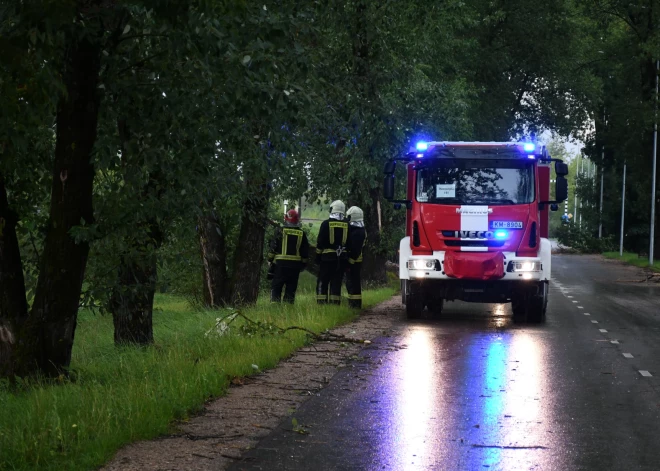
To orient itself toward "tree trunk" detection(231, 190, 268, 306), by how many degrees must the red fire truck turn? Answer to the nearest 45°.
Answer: approximately 135° to its right

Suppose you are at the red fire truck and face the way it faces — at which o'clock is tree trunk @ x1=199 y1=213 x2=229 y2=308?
The tree trunk is roughly at 4 o'clock from the red fire truck.

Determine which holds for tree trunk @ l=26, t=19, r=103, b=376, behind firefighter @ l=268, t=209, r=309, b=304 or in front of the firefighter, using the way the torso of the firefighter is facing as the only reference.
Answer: behind

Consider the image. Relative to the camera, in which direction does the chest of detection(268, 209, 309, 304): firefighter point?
away from the camera

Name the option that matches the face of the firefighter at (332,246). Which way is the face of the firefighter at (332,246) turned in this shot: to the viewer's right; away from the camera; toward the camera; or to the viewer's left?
away from the camera

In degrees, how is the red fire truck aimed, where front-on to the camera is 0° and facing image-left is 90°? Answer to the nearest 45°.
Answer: approximately 0°

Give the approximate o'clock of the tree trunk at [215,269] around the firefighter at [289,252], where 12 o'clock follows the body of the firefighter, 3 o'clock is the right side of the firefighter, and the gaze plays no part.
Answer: The tree trunk is roughly at 9 o'clock from the firefighter.

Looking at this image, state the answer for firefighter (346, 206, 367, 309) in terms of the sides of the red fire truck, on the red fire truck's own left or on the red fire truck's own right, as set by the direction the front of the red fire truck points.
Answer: on the red fire truck's own right

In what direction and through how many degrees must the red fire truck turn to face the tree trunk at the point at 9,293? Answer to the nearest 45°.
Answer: approximately 45° to its right

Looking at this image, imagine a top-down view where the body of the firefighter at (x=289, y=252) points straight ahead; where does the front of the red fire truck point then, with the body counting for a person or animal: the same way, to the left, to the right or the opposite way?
the opposite way

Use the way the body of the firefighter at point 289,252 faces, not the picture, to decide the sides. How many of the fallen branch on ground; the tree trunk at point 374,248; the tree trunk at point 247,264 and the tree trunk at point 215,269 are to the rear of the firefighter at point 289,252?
1

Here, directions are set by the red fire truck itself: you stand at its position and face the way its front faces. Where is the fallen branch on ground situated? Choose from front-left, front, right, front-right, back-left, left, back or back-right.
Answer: front-right

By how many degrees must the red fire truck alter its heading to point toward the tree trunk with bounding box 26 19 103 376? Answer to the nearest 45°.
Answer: approximately 45° to its right

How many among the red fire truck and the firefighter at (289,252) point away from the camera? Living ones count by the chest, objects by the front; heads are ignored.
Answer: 1

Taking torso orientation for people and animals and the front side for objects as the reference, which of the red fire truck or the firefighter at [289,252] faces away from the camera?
the firefighter
